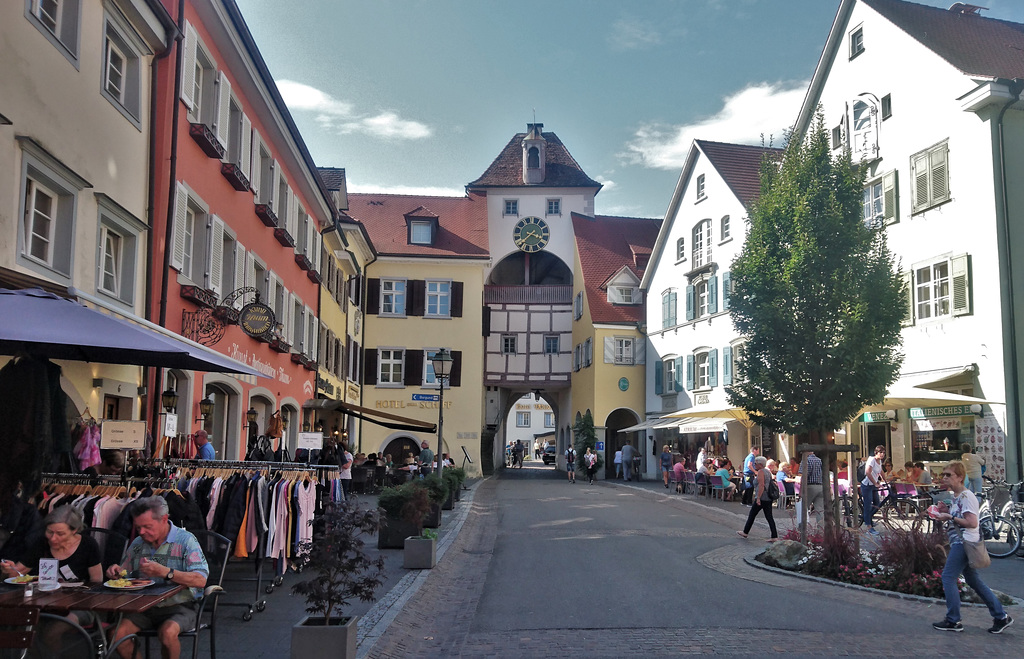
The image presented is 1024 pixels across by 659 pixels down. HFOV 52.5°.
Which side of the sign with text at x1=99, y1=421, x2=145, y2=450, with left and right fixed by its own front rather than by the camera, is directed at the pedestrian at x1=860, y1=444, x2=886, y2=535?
left

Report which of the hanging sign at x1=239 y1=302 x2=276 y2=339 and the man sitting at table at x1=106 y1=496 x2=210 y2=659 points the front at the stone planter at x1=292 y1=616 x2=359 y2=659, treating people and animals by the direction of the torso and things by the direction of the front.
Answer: the hanging sign

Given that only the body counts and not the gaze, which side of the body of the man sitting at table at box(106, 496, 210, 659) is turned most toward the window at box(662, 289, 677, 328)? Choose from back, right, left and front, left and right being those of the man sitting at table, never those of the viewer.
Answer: back

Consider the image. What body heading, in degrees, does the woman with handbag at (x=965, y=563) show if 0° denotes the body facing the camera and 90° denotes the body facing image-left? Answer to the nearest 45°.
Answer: approximately 90°

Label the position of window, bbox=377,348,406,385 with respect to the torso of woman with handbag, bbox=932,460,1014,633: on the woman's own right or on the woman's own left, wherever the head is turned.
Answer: on the woman's own right

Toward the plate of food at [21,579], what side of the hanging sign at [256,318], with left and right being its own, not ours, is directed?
front
